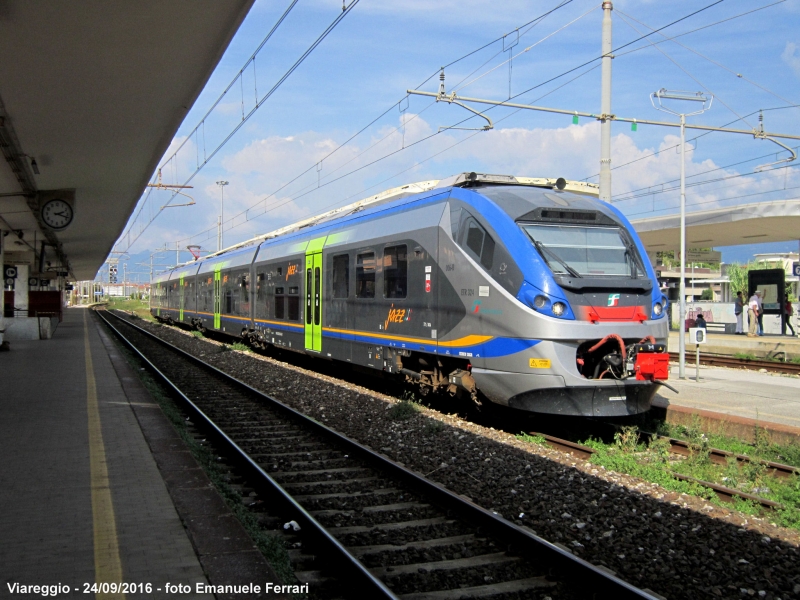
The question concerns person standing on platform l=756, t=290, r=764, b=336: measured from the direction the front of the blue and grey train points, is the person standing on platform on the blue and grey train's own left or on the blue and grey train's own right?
on the blue and grey train's own left

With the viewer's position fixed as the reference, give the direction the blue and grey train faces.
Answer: facing the viewer and to the right of the viewer

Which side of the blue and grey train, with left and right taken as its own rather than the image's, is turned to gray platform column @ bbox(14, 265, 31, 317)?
right

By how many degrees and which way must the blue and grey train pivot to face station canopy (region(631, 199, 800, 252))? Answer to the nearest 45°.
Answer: approximately 90° to its left

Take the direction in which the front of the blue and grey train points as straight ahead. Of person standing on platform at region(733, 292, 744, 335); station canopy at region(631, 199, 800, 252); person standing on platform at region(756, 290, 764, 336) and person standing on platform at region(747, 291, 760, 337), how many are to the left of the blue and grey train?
4

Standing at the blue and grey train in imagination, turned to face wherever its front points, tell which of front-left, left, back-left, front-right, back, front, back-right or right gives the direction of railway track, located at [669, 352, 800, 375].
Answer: left

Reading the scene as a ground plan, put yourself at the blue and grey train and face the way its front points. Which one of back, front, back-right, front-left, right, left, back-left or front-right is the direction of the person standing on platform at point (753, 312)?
left

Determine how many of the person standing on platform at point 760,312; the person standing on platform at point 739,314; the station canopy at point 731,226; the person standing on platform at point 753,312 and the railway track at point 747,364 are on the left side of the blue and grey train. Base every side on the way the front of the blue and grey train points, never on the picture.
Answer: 5

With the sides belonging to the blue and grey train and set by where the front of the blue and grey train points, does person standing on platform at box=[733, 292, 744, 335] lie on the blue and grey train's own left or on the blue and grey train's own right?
on the blue and grey train's own left
